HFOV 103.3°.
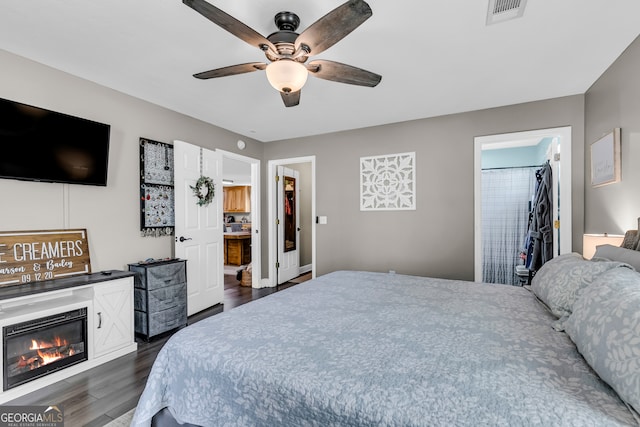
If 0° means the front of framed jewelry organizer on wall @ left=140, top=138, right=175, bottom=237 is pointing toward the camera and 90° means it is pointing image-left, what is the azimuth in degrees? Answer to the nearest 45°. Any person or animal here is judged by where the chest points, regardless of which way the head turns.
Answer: approximately 315°

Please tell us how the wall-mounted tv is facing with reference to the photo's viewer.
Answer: facing the viewer and to the right of the viewer

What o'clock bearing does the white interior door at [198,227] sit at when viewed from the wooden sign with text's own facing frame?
The white interior door is roughly at 10 o'clock from the wooden sign with text.

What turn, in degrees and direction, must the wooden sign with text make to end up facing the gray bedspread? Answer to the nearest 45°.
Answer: approximately 45° to its right

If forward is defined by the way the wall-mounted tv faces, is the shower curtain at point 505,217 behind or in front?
in front
